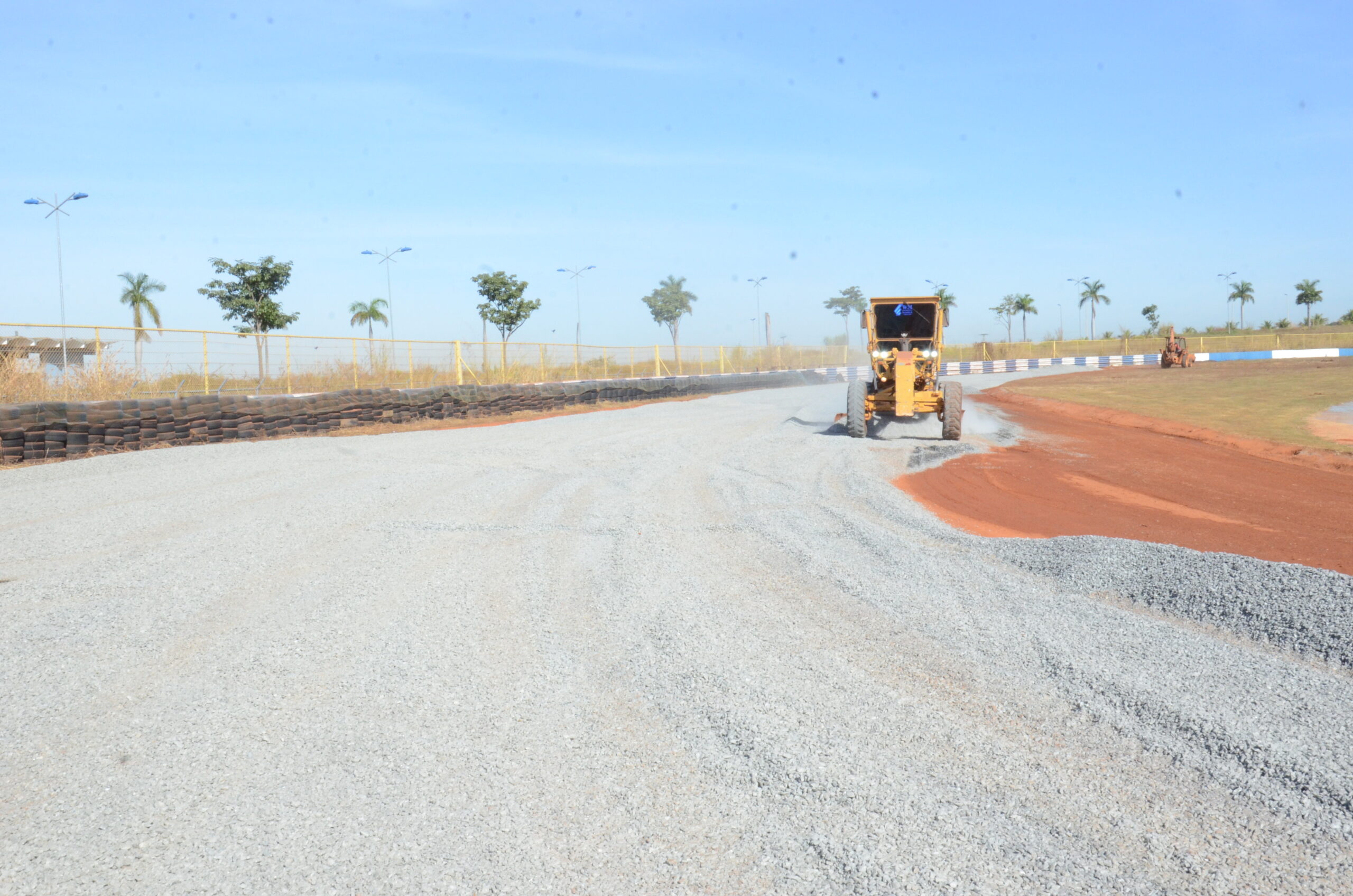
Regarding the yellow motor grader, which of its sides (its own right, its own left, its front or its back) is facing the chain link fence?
right

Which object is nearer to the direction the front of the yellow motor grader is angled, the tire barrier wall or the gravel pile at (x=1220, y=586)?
the gravel pile

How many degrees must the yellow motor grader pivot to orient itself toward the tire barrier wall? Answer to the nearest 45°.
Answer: approximately 90° to its right

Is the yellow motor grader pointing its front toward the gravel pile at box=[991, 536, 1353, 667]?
yes

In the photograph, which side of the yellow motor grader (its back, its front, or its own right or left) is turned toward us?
front

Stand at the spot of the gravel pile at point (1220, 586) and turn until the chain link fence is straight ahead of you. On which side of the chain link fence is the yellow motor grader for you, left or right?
right

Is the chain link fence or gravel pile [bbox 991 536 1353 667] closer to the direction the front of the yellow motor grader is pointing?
the gravel pile
